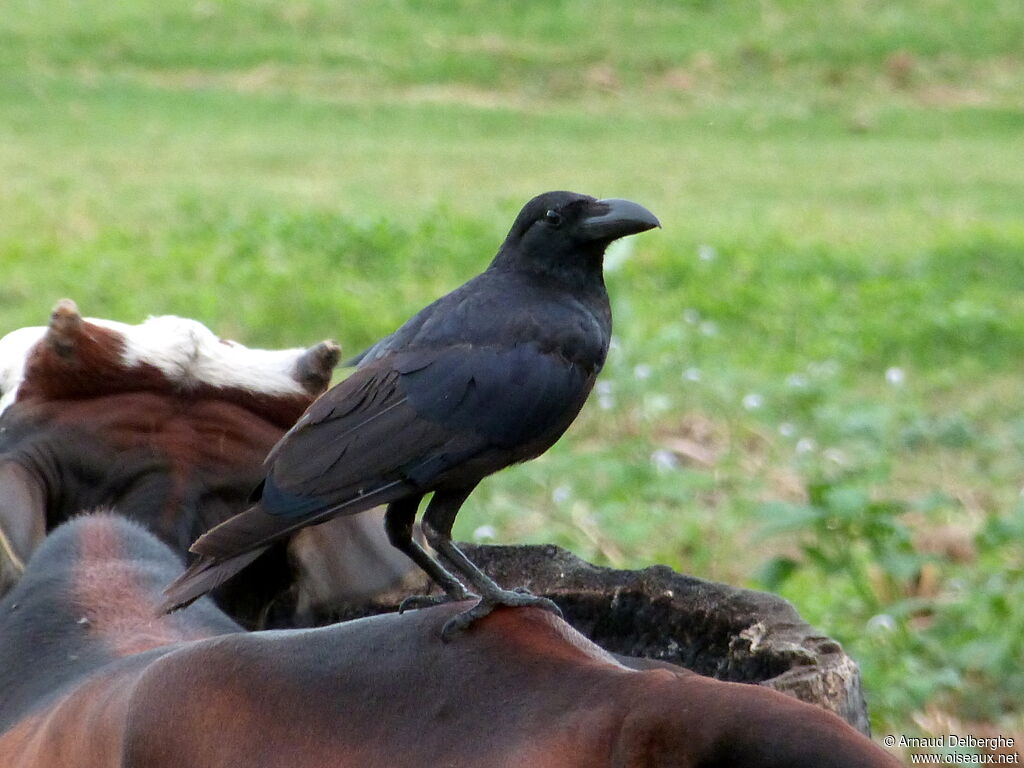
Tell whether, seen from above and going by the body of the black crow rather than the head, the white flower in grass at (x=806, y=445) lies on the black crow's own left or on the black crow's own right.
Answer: on the black crow's own left

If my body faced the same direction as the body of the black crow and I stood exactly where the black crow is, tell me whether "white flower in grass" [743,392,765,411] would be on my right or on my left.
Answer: on my left

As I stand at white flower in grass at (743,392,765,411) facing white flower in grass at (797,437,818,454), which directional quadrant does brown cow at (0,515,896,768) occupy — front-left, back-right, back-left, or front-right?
front-right

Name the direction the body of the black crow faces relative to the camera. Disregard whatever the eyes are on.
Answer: to the viewer's right

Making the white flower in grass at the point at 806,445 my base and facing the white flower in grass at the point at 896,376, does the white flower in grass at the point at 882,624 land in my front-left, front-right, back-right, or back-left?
back-right

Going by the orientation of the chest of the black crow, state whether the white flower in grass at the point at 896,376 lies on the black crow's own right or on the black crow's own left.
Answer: on the black crow's own left

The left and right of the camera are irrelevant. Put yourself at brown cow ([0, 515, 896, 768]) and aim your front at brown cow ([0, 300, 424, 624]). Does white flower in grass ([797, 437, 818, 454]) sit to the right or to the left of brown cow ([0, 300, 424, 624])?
right

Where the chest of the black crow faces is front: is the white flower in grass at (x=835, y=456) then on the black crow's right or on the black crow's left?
on the black crow's left

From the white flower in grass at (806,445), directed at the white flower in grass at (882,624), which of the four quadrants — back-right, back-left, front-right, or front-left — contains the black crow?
front-right

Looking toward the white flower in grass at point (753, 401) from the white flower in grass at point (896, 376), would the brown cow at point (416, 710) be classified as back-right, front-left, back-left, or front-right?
front-left

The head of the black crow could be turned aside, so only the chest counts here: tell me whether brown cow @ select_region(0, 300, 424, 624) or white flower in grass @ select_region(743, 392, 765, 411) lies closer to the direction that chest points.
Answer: the white flower in grass

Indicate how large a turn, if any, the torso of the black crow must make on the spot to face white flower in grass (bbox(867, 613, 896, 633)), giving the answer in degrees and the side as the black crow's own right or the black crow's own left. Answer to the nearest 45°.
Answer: approximately 45° to the black crow's own left
